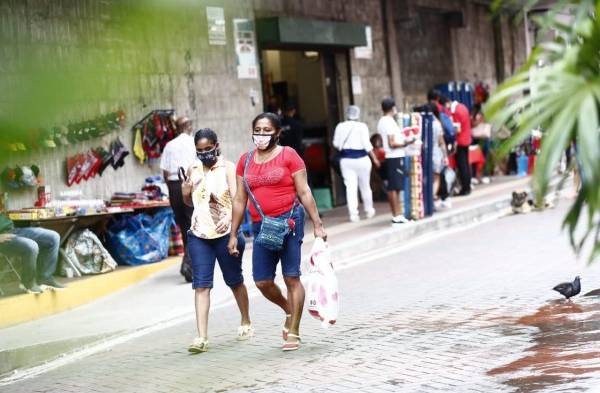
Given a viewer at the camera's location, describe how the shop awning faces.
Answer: facing the viewer and to the right of the viewer

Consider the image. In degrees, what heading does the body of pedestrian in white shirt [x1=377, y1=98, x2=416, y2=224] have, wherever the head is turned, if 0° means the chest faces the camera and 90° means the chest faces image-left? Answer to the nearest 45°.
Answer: approximately 270°

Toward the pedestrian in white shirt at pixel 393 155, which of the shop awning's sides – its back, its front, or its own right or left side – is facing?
front

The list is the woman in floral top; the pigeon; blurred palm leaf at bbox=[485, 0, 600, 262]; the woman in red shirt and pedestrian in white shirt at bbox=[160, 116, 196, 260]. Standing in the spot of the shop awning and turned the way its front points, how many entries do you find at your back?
0
